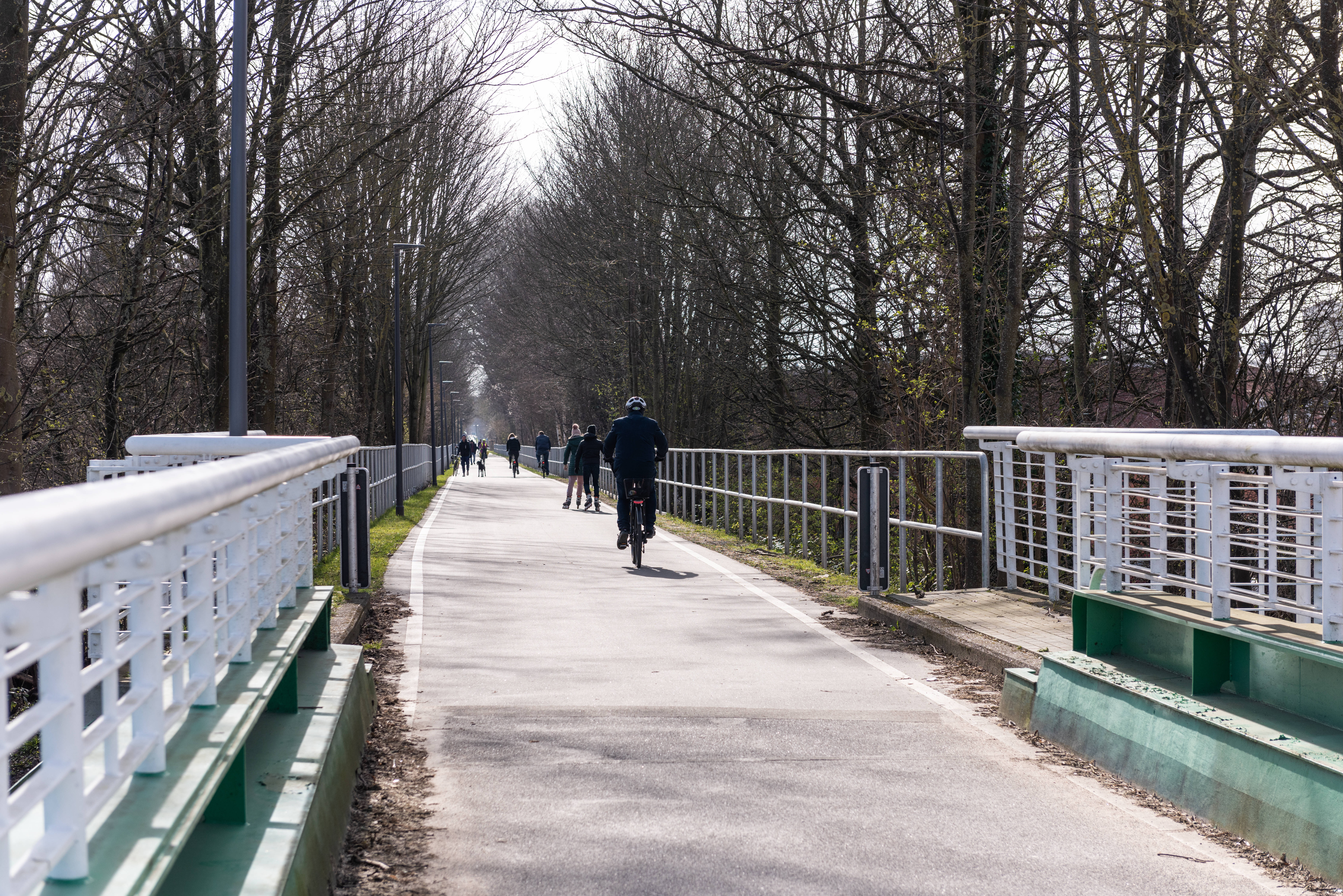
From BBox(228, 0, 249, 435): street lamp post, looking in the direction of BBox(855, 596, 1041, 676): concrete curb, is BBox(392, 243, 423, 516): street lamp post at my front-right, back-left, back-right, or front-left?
back-left

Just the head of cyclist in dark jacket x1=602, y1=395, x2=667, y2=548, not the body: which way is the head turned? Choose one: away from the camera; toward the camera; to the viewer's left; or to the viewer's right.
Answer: away from the camera

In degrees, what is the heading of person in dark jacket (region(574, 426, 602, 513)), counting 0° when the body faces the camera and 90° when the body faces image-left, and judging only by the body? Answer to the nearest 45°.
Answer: approximately 180°

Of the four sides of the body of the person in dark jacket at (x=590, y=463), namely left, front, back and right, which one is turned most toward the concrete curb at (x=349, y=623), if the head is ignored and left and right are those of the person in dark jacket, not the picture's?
back

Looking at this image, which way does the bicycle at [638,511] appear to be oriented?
away from the camera

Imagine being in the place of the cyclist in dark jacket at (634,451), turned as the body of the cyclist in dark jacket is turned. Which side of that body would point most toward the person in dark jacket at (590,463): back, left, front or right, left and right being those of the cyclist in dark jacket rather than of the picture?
front

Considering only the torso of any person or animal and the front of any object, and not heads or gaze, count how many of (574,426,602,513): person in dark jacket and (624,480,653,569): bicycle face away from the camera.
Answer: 2

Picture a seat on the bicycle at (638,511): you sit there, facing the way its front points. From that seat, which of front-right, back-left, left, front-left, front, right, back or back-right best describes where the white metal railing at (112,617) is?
back

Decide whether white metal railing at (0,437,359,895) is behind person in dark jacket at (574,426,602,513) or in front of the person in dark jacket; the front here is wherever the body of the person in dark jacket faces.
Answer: behind

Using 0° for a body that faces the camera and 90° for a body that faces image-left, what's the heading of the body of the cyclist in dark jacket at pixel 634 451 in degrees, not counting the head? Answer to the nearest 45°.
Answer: approximately 180°

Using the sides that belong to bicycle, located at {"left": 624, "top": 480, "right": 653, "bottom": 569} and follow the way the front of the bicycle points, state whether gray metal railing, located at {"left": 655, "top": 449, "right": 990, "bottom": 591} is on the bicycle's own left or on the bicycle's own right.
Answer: on the bicycle's own right
